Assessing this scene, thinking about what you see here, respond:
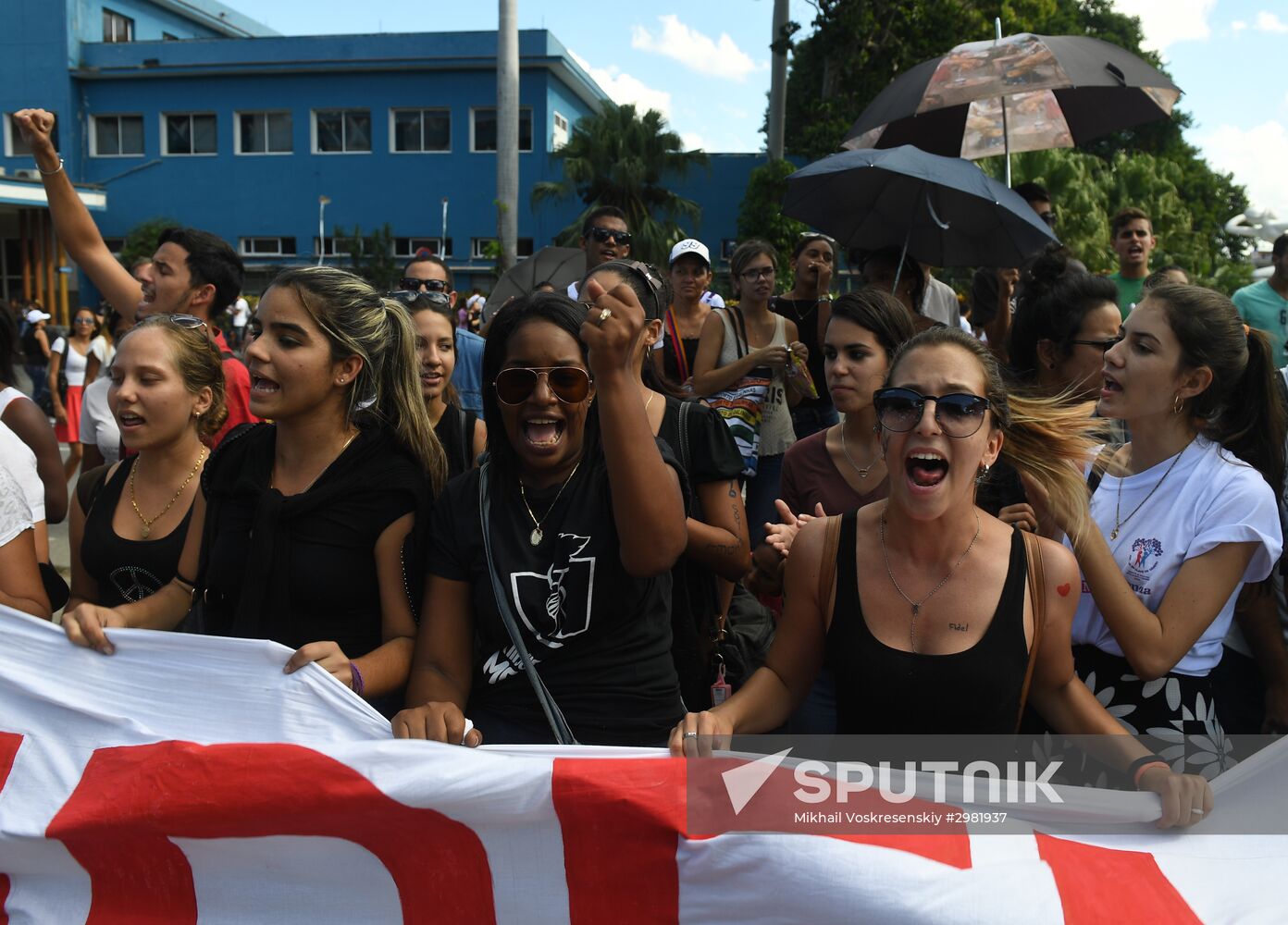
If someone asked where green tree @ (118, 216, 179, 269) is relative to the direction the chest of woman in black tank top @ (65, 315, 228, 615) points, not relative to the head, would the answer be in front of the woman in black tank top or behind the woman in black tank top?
behind

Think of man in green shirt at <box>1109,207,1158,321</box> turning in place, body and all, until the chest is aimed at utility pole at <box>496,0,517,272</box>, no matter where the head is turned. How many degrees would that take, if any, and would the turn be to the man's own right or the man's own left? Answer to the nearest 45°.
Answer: approximately 135° to the man's own right

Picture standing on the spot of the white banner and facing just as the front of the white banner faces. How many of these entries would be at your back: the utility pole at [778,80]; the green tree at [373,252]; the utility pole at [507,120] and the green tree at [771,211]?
4

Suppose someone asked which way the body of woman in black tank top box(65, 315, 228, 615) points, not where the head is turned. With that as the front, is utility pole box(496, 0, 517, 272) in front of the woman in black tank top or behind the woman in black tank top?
behind

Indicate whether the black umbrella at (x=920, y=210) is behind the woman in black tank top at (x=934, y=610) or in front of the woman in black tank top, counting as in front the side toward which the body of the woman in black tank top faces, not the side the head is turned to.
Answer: behind

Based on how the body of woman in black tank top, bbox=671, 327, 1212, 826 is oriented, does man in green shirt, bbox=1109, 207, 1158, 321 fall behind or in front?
behind

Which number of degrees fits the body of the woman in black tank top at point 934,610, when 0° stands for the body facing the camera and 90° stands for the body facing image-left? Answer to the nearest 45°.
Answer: approximately 0°

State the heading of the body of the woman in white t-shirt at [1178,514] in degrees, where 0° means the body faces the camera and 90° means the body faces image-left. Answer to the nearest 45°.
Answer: approximately 45°
